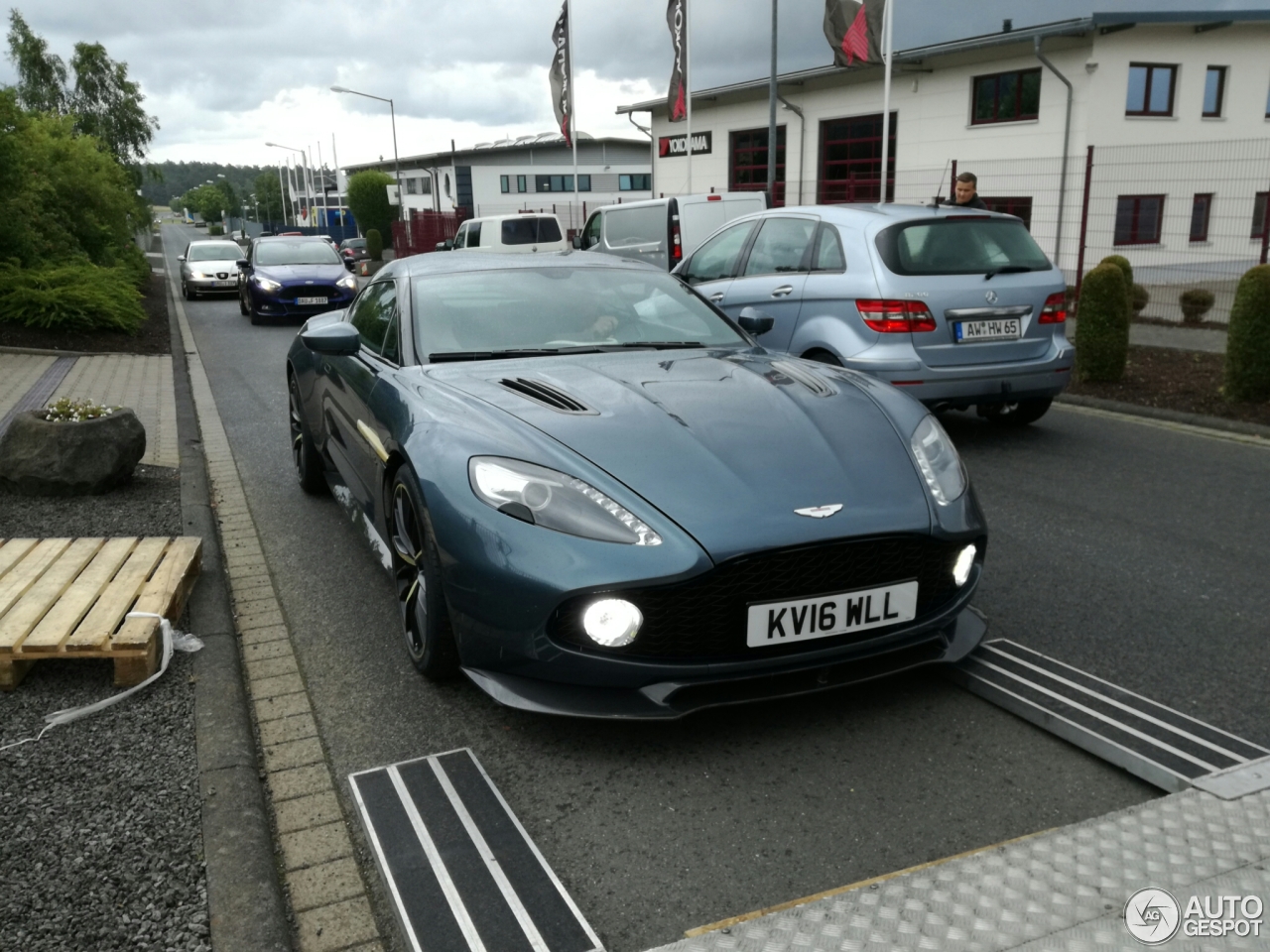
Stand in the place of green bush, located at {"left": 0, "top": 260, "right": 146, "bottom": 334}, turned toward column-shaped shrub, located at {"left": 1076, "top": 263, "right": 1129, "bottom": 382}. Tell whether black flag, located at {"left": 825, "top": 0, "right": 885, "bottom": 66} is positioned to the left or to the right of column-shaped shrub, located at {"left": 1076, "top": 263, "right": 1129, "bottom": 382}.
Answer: left

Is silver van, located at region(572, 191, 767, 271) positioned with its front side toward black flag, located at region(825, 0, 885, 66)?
no

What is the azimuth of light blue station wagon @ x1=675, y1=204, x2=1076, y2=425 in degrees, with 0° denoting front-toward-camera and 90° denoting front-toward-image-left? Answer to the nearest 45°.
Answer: approximately 135°

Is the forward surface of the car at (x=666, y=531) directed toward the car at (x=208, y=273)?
no

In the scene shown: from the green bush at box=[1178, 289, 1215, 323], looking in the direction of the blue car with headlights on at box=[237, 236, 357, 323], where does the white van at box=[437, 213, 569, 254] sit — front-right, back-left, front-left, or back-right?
front-right

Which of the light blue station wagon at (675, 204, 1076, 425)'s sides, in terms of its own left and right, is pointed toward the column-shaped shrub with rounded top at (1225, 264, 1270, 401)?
right

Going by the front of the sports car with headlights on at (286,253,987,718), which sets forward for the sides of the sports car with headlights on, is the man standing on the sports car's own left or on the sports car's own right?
on the sports car's own left

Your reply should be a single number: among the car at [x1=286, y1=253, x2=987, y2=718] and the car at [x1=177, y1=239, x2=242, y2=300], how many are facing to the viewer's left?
0

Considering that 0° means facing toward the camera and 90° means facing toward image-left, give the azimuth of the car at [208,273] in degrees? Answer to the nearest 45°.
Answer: approximately 315°

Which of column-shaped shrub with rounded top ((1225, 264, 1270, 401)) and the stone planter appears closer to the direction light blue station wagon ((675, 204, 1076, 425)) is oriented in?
the stone planter

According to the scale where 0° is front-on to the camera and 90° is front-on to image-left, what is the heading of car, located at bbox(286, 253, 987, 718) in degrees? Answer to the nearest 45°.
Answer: approximately 315°

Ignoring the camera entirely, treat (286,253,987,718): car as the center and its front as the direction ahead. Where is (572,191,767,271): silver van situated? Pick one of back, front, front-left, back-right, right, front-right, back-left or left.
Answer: back-left

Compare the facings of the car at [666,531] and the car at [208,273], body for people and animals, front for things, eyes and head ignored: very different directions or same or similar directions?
same or similar directions

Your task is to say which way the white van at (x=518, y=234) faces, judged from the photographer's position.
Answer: facing away from the viewer and to the left of the viewer

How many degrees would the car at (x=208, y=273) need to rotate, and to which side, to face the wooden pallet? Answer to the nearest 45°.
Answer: approximately 45° to its right

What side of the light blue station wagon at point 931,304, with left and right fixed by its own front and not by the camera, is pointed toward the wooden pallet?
left

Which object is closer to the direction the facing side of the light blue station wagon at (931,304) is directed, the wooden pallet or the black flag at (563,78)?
the black flag

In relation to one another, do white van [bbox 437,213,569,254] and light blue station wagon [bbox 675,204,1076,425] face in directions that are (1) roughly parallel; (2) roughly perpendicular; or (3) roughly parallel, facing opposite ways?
roughly parallel

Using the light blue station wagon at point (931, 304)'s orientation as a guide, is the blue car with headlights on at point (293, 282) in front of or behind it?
in front

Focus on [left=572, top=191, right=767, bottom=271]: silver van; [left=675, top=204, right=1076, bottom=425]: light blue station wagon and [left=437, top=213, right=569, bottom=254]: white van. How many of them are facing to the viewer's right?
0

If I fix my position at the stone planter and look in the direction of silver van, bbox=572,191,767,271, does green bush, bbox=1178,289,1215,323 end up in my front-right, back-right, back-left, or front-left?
front-right

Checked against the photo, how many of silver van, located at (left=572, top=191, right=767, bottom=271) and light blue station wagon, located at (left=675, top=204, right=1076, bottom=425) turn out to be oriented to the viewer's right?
0
